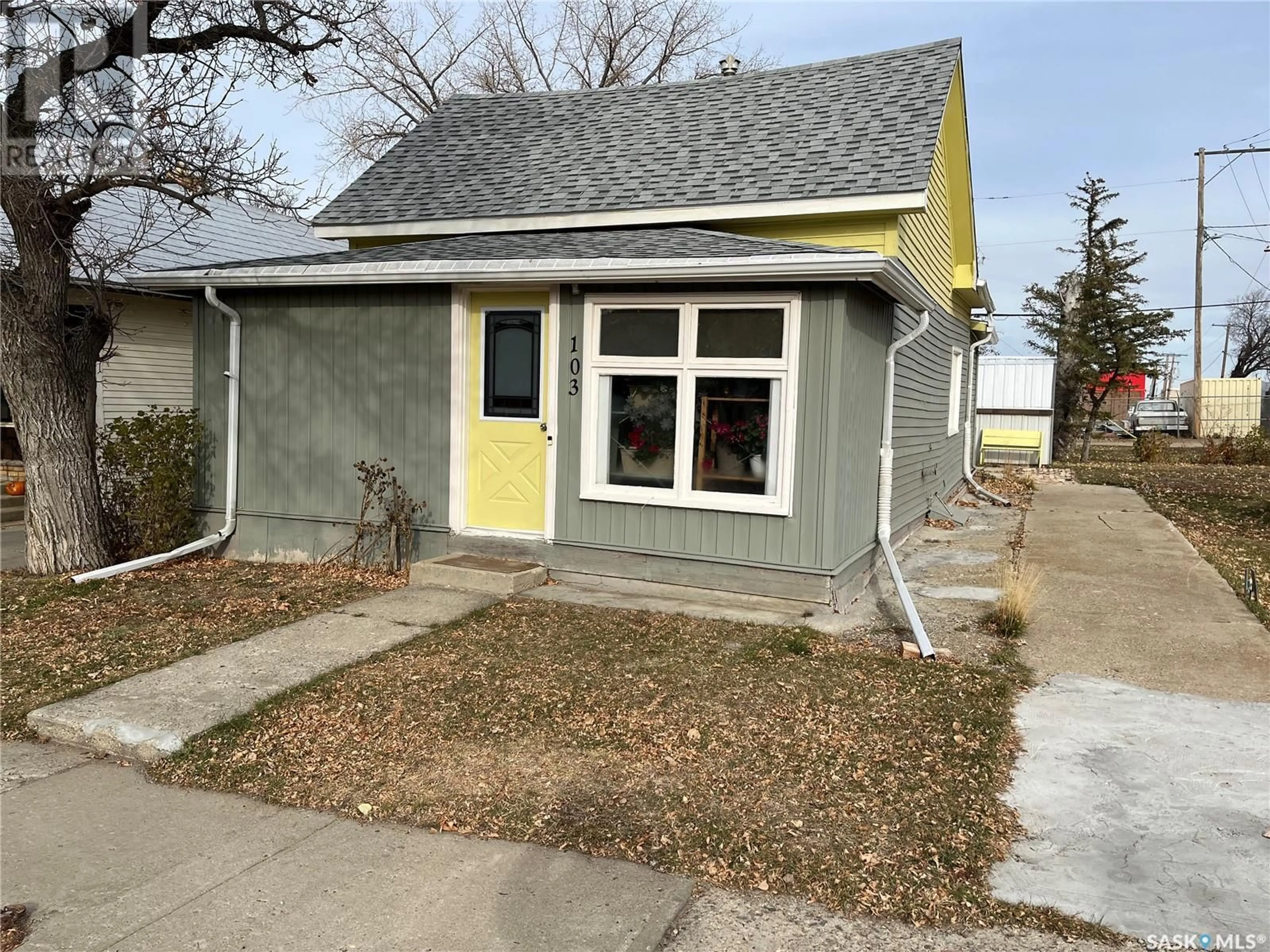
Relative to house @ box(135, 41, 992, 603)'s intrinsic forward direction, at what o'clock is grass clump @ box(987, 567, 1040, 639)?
The grass clump is roughly at 10 o'clock from the house.

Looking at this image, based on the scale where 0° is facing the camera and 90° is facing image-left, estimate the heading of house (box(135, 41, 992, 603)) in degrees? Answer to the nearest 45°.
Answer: approximately 0°

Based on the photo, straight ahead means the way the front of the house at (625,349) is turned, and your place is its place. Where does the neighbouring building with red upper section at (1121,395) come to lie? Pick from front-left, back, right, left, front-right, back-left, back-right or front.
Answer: back-left

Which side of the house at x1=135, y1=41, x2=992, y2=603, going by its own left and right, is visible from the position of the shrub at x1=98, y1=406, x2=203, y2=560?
right

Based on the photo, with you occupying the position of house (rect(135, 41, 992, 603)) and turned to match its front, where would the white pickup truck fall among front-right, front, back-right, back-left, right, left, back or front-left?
back-left

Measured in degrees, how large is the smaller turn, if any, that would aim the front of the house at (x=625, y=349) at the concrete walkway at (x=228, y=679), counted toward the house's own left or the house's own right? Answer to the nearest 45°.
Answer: approximately 45° to the house's own right

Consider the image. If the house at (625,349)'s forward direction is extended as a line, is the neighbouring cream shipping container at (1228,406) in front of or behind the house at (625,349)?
behind

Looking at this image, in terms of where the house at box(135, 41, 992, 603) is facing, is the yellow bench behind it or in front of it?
behind
